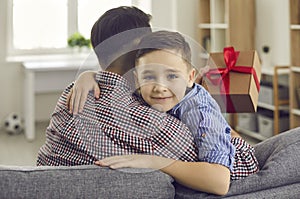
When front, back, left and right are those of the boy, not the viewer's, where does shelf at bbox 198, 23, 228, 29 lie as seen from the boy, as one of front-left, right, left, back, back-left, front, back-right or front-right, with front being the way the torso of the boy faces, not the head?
back-right

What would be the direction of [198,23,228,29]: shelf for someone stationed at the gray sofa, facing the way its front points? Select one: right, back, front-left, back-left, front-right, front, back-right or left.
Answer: front

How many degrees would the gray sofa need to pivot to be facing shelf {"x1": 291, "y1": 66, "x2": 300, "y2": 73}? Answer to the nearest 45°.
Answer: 0° — it already faces it

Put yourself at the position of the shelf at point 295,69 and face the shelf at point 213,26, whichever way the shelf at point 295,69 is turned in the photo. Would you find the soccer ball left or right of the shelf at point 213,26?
left

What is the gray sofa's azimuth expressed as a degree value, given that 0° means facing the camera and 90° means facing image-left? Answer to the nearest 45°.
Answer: approximately 180°

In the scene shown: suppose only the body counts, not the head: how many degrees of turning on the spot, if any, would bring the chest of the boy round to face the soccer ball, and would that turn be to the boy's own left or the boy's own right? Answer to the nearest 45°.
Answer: approximately 135° to the boy's own right

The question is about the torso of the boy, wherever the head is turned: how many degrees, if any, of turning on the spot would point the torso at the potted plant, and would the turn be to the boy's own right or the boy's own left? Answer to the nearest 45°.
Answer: approximately 135° to the boy's own right

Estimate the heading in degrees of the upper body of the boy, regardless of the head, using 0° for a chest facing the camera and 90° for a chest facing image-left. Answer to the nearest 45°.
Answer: approximately 45°

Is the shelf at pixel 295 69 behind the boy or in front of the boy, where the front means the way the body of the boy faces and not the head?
behind
